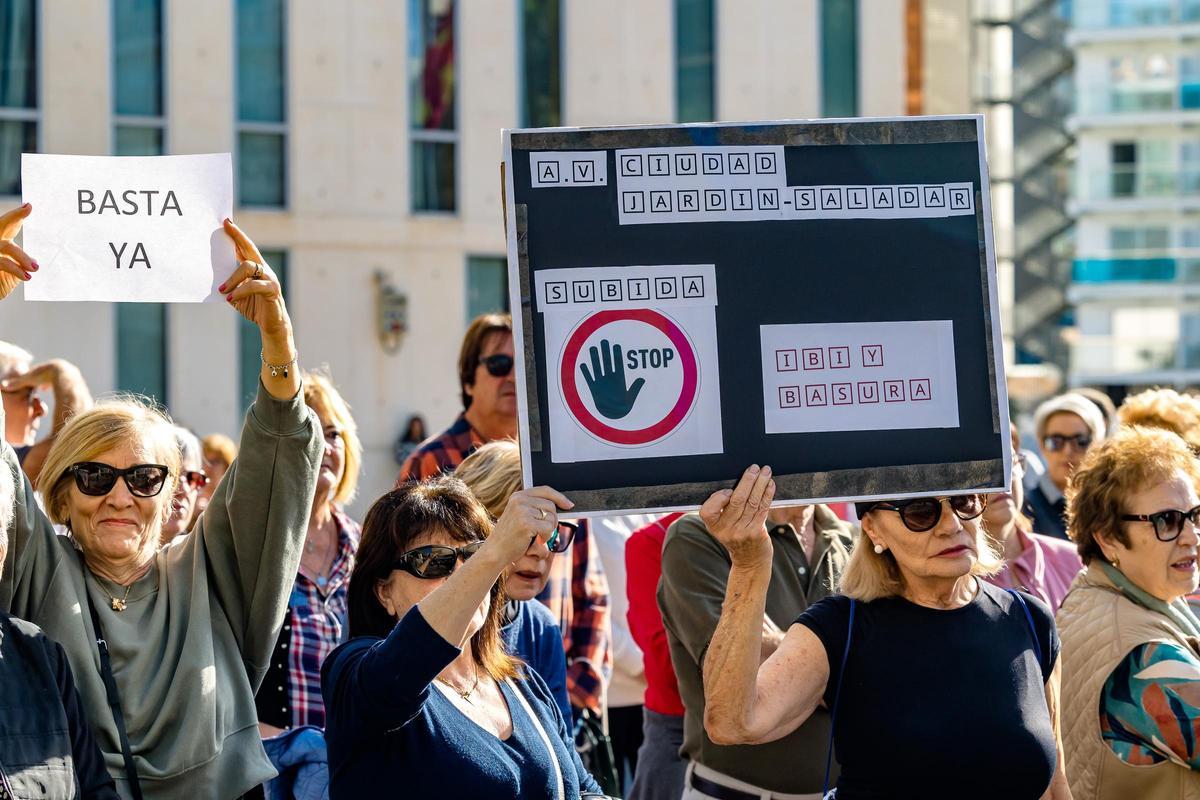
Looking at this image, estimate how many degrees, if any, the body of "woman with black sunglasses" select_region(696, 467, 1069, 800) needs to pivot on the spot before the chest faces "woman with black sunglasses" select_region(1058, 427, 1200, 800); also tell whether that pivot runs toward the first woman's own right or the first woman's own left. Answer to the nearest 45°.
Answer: approximately 90° to the first woman's own left

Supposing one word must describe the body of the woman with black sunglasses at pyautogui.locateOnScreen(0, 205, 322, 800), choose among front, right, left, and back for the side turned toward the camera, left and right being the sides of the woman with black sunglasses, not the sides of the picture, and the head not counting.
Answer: front

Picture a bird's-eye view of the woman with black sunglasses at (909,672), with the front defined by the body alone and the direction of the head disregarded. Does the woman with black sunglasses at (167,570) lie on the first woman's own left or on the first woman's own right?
on the first woman's own right

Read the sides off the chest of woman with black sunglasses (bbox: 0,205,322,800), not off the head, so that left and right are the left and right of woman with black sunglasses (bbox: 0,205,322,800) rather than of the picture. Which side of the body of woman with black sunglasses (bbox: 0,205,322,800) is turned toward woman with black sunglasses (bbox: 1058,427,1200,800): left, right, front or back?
left

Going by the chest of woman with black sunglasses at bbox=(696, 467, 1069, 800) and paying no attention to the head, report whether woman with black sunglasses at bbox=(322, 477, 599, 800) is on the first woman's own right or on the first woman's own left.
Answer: on the first woman's own right

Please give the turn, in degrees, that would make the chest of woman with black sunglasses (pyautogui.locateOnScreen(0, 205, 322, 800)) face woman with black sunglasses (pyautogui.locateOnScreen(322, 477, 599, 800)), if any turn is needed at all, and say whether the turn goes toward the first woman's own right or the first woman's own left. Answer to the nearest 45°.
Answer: approximately 45° to the first woman's own left
